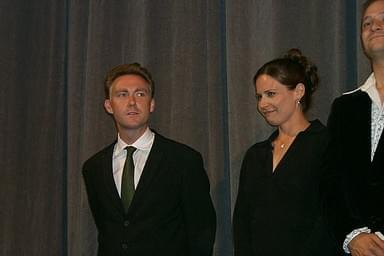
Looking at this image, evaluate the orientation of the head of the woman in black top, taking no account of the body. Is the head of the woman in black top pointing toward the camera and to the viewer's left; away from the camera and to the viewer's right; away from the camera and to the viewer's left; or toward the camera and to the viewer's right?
toward the camera and to the viewer's left

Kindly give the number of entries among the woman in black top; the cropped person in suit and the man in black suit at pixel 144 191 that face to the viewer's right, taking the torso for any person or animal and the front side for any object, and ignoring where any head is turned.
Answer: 0

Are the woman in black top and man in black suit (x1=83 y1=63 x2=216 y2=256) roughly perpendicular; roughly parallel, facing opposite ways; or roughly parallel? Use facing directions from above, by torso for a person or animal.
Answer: roughly parallel

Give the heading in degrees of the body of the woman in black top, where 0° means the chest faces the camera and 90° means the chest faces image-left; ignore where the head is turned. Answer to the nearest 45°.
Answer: approximately 45°

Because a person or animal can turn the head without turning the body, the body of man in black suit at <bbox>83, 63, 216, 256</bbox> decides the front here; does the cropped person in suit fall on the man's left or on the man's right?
on the man's left

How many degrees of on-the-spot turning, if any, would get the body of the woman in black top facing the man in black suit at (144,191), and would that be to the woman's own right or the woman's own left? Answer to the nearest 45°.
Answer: approximately 45° to the woman's own right

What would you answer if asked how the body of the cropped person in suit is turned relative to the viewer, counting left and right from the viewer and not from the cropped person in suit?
facing the viewer
